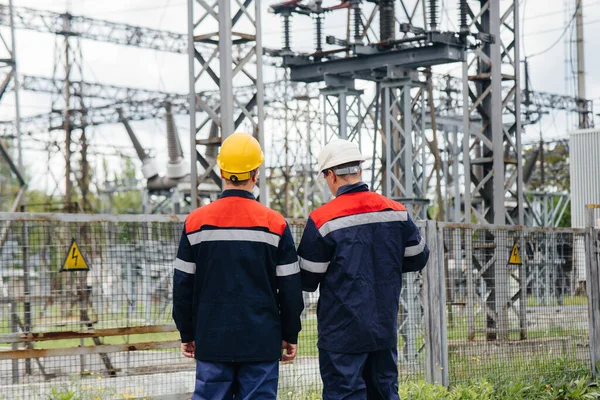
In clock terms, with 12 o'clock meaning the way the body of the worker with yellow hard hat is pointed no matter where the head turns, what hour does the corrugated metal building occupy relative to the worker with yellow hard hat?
The corrugated metal building is roughly at 1 o'clock from the worker with yellow hard hat.

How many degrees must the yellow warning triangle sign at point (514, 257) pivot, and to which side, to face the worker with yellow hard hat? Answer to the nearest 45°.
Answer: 0° — it already faces them

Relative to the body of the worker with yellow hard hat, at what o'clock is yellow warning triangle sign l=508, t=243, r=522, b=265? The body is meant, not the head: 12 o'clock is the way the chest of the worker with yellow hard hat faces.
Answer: The yellow warning triangle sign is roughly at 1 o'clock from the worker with yellow hard hat.

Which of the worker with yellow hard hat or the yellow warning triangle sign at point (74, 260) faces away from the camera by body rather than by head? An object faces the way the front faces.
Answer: the worker with yellow hard hat

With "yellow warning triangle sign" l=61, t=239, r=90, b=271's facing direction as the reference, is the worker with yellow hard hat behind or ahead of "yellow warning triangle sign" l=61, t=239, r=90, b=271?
ahead

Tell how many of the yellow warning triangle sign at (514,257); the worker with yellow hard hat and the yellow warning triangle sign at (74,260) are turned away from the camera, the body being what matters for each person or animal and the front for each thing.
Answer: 1

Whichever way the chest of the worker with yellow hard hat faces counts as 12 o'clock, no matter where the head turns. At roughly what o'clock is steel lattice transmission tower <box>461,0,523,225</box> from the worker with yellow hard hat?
The steel lattice transmission tower is roughly at 1 o'clock from the worker with yellow hard hat.

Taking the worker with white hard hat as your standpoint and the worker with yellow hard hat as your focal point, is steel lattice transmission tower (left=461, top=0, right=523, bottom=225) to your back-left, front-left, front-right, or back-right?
back-right

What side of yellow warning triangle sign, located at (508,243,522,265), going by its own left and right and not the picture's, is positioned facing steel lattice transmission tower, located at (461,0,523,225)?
back

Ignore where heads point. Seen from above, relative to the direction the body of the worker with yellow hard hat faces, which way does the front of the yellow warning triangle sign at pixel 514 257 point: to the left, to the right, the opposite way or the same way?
the opposite way

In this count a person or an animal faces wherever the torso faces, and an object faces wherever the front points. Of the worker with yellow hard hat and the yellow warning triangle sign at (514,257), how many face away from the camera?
1

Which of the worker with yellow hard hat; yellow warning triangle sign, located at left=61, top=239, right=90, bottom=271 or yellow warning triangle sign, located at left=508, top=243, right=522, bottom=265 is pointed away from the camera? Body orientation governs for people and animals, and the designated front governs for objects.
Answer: the worker with yellow hard hat

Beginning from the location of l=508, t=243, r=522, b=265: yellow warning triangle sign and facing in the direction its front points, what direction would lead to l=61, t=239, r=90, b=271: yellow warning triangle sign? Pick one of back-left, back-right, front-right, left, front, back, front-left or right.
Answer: front-right

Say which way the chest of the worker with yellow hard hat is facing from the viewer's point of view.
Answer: away from the camera

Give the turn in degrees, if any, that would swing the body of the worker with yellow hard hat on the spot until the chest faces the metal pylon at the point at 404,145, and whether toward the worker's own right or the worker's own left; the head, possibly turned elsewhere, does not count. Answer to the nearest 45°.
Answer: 0° — they already face it
